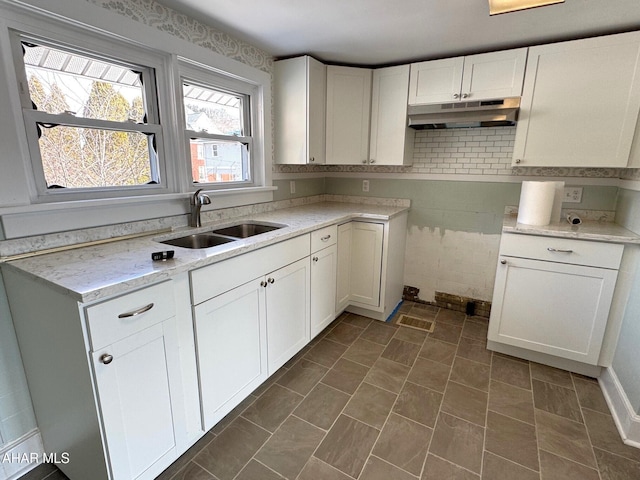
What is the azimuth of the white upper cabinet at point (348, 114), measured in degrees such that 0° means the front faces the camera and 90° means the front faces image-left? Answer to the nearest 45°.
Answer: approximately 0°

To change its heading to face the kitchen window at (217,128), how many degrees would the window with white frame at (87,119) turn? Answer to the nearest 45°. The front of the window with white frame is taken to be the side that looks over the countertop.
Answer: approximately 90° to its left

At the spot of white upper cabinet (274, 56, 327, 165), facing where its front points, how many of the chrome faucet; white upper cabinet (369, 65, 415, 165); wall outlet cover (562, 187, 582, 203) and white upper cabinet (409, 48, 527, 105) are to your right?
1

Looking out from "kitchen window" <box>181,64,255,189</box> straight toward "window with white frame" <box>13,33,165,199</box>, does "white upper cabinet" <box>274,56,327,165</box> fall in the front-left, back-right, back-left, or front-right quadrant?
back-left

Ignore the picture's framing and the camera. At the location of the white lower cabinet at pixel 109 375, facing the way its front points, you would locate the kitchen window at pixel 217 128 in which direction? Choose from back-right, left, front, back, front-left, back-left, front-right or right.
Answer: left

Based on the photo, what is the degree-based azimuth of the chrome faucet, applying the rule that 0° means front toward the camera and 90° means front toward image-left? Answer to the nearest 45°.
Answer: approximately 315°

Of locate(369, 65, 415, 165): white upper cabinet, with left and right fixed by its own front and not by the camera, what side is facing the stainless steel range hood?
left

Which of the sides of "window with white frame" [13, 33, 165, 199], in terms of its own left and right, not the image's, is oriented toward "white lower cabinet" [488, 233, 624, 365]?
front

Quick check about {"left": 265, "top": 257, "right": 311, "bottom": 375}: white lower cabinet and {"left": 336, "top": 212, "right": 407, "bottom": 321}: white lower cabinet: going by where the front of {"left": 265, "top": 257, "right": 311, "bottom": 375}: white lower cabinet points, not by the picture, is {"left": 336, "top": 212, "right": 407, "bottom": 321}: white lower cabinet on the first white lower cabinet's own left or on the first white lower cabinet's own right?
on the first white lower cabinet's own left

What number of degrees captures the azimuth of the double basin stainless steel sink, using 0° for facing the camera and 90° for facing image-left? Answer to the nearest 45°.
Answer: approximately 315°

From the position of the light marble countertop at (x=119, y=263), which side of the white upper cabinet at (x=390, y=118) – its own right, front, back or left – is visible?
front
